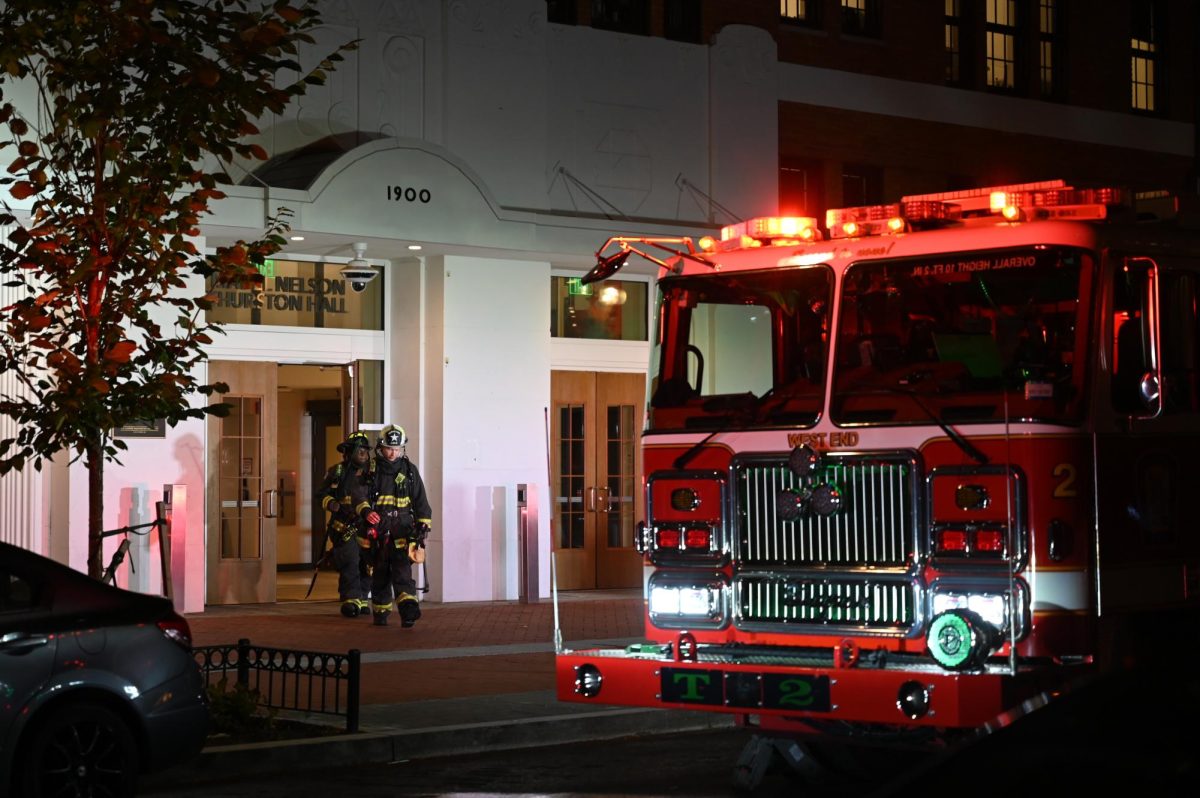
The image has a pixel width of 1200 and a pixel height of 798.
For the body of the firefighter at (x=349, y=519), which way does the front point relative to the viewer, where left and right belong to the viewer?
facing the viewer and to the right of the viewer

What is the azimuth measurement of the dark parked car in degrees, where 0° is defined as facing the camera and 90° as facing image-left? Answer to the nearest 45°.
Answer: approximately 90°

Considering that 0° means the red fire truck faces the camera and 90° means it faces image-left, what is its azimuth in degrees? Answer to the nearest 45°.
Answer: approximately 45°

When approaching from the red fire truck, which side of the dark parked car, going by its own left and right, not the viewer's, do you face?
back

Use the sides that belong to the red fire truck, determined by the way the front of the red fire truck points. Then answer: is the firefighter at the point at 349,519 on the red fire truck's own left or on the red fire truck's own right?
on the red fire truck's own right

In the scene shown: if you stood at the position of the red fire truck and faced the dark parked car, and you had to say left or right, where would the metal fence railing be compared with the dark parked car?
right

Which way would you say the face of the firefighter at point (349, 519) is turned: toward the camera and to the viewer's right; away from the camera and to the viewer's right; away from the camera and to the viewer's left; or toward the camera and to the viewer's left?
toward the camera and to the viewer's right

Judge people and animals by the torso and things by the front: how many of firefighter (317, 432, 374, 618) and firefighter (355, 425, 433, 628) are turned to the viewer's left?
0

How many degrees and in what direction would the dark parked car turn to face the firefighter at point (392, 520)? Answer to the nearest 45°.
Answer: approximately 90° to its right

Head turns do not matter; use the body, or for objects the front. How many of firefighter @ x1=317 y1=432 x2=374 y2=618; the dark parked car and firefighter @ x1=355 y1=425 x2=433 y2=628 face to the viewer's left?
1

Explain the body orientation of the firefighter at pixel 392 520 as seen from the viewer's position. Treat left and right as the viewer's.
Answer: facing the viewer

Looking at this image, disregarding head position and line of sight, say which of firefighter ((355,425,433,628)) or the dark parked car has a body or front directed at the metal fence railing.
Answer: the firefighter

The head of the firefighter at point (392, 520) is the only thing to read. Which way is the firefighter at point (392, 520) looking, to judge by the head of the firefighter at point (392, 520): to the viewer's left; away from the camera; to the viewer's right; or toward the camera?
toward the camera

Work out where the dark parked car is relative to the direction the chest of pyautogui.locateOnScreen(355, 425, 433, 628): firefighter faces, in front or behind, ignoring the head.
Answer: in front

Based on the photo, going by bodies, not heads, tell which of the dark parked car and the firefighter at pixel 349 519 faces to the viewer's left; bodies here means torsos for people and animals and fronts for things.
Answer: the dark parked car

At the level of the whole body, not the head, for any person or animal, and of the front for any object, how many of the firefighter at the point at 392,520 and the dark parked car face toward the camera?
1
